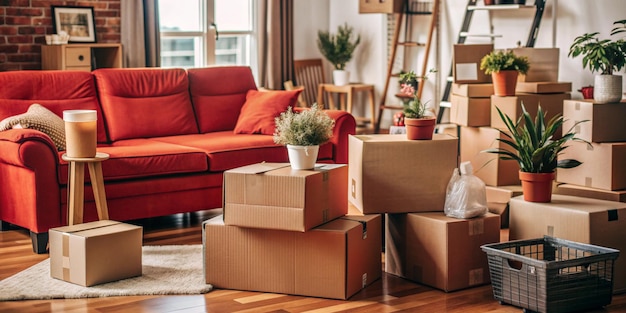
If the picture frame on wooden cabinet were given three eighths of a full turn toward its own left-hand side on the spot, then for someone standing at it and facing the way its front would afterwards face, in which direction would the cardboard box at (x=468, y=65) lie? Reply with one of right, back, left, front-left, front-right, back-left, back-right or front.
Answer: right

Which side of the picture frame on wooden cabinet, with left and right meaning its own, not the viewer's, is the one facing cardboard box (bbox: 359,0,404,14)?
left

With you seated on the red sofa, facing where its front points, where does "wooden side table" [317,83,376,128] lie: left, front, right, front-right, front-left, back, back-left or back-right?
left

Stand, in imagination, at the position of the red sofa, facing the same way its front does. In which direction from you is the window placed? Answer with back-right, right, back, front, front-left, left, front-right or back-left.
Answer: back-left

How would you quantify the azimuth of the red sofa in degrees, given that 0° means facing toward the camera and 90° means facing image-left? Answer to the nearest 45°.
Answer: approximately 315°

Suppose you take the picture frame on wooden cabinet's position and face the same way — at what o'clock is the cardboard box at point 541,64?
The cardboard box is roughly at 10 o'clock from the picture frame on wooden cabinet.

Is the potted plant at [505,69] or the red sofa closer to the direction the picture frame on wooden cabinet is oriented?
the red sofa

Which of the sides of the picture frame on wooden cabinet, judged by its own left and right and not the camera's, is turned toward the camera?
front

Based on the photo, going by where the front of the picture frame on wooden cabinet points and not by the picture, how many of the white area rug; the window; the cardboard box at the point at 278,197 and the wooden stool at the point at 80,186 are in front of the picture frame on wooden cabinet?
3

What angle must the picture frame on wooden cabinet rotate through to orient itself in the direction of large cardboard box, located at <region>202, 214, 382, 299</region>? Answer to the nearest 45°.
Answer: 0° — it already faces it

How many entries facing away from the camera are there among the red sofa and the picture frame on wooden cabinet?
0

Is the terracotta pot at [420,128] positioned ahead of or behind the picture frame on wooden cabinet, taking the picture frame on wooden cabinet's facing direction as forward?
ahead

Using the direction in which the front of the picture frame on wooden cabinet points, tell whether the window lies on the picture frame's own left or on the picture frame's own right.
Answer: on the picture frame's own left

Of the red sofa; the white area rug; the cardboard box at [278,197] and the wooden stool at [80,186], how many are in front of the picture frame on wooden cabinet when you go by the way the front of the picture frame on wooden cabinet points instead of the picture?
4

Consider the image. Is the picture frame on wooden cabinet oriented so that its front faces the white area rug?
yes

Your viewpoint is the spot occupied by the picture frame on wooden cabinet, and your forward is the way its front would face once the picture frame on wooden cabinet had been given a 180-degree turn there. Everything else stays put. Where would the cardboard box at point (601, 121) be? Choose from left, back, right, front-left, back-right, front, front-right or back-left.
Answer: back-right

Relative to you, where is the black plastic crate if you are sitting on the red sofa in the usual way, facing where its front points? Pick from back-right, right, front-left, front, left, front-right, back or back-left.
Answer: front

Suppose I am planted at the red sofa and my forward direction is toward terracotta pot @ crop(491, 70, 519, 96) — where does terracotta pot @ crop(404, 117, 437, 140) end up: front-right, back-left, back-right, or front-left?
front-right
